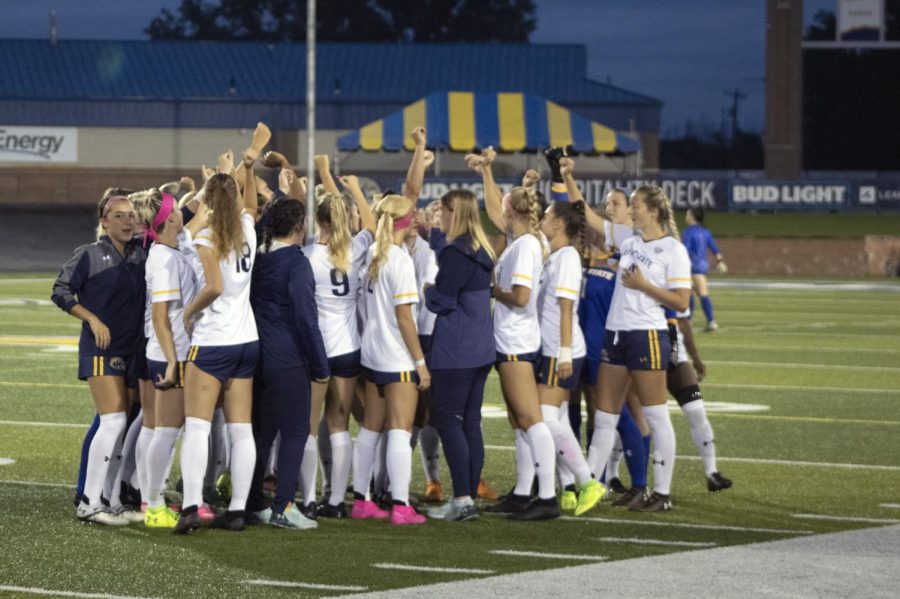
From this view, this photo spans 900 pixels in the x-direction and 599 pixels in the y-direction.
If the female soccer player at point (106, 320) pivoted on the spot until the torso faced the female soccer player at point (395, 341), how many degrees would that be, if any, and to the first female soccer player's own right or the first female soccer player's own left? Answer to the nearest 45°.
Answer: approximately 45° to the first female soccer player's own left

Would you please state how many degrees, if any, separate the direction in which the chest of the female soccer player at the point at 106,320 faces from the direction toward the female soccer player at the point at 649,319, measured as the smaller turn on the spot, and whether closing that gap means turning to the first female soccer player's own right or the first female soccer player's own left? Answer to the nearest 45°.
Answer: approximately 45° to the first female soccer player's own left

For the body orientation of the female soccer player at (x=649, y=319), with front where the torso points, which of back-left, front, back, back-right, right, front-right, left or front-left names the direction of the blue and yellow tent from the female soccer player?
back-right

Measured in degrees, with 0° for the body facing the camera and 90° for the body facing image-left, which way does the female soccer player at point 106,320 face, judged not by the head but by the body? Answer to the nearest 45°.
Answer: approximately 315°

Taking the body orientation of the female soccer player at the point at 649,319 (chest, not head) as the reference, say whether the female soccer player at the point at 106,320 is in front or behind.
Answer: in front

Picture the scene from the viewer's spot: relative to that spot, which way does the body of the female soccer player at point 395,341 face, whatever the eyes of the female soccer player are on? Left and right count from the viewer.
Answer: facing away from the viewer and to the right of the viewer

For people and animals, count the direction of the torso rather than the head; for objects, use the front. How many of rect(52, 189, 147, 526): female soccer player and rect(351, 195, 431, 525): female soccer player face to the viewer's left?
0

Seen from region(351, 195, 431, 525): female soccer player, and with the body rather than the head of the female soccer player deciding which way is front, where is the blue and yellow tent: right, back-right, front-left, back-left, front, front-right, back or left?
front-left

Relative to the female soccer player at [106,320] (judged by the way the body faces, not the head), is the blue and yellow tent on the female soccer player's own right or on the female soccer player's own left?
on the female soccer player's own left

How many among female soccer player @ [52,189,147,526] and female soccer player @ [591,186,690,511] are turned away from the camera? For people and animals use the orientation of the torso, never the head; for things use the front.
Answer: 0

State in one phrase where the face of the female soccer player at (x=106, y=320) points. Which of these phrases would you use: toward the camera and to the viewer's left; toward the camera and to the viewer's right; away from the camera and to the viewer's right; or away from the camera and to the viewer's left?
toward the camera and to the viewer's right

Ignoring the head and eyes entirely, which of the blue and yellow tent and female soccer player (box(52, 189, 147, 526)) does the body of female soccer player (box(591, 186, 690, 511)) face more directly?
the female soccer player

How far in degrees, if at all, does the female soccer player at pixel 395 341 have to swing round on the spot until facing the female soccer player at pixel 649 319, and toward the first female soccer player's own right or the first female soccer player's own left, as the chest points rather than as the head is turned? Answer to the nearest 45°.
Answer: approximately 45° to the first female soccer player's own right

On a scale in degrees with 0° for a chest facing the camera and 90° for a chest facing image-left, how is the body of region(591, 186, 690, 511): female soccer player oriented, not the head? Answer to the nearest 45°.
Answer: approximately 45°
